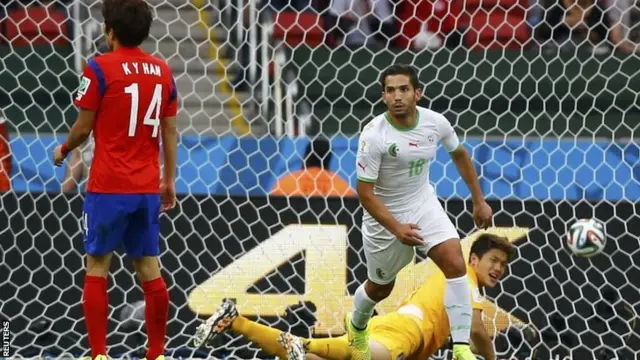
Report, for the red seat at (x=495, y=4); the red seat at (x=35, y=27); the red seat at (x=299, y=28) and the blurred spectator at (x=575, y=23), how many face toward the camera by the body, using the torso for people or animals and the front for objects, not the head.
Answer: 4

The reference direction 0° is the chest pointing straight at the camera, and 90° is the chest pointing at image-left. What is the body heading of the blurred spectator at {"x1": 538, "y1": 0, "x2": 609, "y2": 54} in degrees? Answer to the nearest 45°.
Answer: approximately 0°

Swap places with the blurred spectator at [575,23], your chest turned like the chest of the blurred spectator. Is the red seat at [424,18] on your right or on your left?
on your right

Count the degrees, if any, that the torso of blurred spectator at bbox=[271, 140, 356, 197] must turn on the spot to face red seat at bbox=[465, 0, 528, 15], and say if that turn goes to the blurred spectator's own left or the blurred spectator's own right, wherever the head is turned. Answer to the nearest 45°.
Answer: approximately 45° to the blurred spectator's own right

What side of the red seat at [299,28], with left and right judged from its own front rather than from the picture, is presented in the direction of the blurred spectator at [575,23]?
left

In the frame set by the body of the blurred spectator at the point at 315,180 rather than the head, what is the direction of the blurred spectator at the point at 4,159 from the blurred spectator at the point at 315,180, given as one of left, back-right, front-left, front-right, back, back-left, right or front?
left

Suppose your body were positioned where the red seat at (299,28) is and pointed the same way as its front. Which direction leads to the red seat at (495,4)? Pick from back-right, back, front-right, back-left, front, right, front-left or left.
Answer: left

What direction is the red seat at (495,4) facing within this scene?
toward the camera

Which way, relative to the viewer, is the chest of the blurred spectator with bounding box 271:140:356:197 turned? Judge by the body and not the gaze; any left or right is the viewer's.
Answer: facing away from the viewer

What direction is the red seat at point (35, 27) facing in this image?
toward the camera

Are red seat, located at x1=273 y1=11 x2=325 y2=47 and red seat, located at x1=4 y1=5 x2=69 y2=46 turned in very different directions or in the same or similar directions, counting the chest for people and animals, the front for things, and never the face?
same or similar directions

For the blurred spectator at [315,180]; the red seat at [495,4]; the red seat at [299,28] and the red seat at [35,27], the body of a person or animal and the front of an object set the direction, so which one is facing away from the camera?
the blurred spectator

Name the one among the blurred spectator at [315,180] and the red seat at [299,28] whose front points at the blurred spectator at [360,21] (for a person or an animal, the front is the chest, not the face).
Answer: the blurred spectator at [315,180]

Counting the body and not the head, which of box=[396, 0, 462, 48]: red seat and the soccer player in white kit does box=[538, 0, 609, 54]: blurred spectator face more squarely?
the soccer player in white kit

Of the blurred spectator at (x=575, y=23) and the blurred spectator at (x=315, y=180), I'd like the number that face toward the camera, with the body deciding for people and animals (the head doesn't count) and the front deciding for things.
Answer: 1

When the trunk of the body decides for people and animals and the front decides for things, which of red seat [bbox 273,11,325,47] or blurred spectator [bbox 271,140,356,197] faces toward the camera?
the red seat

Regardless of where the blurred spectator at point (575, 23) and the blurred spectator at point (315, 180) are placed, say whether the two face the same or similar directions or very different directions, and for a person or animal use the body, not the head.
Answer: very different directions
